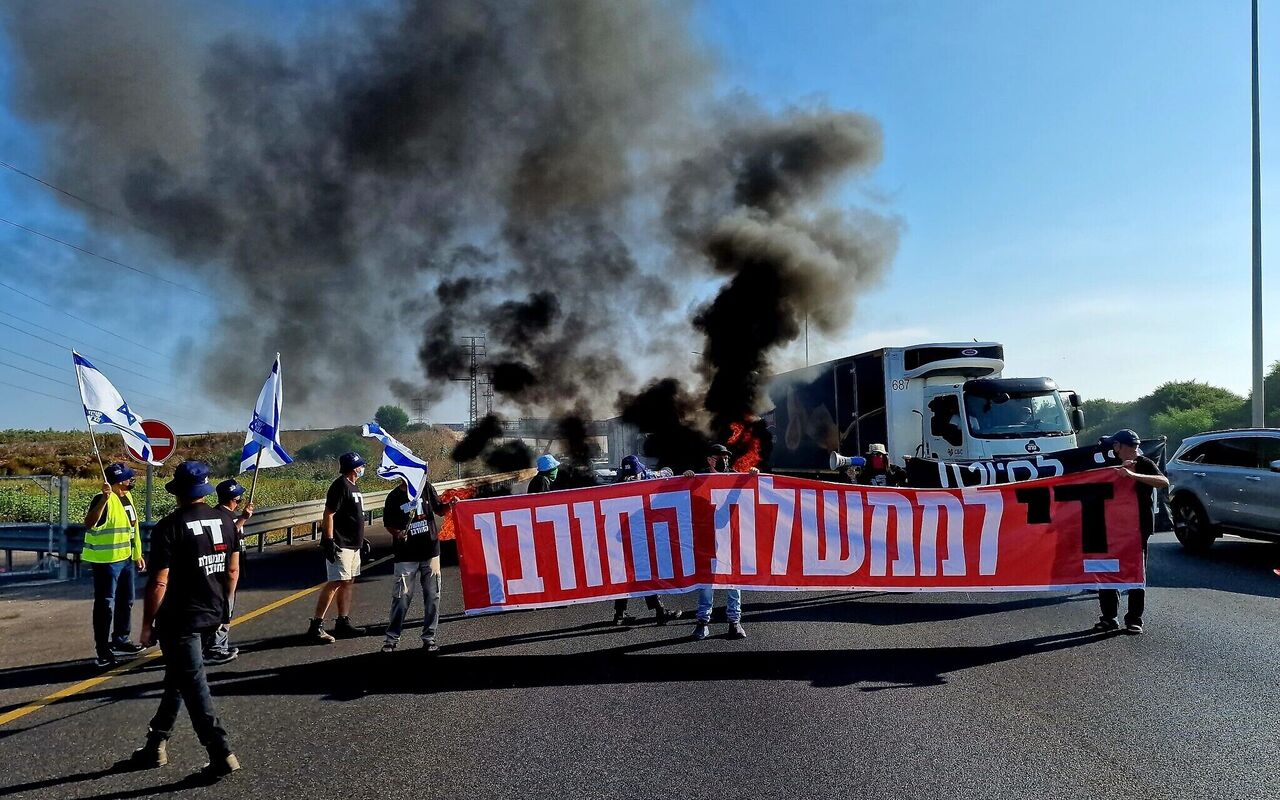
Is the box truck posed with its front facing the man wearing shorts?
no

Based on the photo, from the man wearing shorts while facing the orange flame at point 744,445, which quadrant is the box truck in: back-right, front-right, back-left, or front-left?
front-right

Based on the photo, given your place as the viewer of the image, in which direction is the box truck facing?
facing the viewer and to the right of the viewer

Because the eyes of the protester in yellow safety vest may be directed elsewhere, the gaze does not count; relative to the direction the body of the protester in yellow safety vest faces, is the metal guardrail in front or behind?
behind

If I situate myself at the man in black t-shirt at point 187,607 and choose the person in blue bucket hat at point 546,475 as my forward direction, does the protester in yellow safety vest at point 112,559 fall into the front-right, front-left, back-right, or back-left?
front-left

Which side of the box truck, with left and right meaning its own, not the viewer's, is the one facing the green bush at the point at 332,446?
back

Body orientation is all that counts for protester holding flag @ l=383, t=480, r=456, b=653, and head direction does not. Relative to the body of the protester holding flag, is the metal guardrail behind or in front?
behind

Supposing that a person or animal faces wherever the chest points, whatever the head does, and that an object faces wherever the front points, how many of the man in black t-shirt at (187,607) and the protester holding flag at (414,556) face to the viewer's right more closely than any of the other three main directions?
0

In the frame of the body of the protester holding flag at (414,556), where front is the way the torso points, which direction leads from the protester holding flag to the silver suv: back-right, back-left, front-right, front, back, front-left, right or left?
left

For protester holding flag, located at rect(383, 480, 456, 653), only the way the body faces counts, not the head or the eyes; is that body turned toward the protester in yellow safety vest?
no

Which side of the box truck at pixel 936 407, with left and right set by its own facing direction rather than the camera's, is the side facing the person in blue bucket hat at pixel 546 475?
right

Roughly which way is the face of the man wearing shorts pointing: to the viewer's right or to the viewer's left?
to the viewer's right

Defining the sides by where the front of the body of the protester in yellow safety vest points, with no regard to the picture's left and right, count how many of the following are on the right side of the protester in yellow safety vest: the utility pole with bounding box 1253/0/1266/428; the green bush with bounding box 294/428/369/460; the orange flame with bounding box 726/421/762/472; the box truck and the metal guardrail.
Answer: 0

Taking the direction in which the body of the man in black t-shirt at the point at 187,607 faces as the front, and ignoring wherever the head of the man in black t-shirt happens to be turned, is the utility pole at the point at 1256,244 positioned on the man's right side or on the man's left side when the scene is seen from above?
on the man's right side
